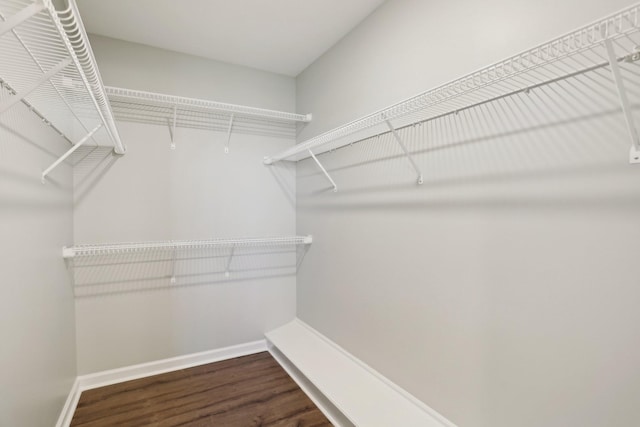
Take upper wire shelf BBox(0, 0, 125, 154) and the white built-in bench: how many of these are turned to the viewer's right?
1

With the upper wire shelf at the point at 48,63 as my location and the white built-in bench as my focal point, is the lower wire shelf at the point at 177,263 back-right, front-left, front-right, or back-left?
front-left

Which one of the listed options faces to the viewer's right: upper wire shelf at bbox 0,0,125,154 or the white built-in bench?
the upper wire shelf

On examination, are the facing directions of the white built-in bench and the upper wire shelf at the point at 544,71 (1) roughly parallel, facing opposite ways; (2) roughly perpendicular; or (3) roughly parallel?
roughly parallel

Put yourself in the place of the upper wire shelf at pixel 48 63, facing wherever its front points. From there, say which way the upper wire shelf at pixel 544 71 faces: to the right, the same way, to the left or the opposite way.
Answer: the opposite way

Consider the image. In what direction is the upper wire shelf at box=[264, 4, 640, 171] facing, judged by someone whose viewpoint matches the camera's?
facing the viewer and to the left of the viewer

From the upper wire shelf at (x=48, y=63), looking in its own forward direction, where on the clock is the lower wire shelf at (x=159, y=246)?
The lower wire shelf is roughly at 10 o'clock from the upper wire shelf.

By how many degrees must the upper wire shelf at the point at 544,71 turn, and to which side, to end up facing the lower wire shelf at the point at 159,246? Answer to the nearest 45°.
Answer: approximately 45° to its right

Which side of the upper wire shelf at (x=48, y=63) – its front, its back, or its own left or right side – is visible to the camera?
right

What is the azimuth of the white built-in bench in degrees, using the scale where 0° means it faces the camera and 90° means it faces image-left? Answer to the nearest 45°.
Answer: approximately 45°

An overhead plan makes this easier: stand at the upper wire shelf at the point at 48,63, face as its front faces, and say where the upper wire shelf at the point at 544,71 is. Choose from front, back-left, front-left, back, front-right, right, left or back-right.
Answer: front-right

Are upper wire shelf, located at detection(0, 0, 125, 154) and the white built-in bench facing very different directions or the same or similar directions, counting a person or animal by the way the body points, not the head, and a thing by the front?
very different directions

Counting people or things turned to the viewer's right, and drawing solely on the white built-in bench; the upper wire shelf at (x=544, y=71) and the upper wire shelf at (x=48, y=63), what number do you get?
1

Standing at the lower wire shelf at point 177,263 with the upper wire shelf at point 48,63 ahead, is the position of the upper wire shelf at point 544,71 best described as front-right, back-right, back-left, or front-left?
front-left
